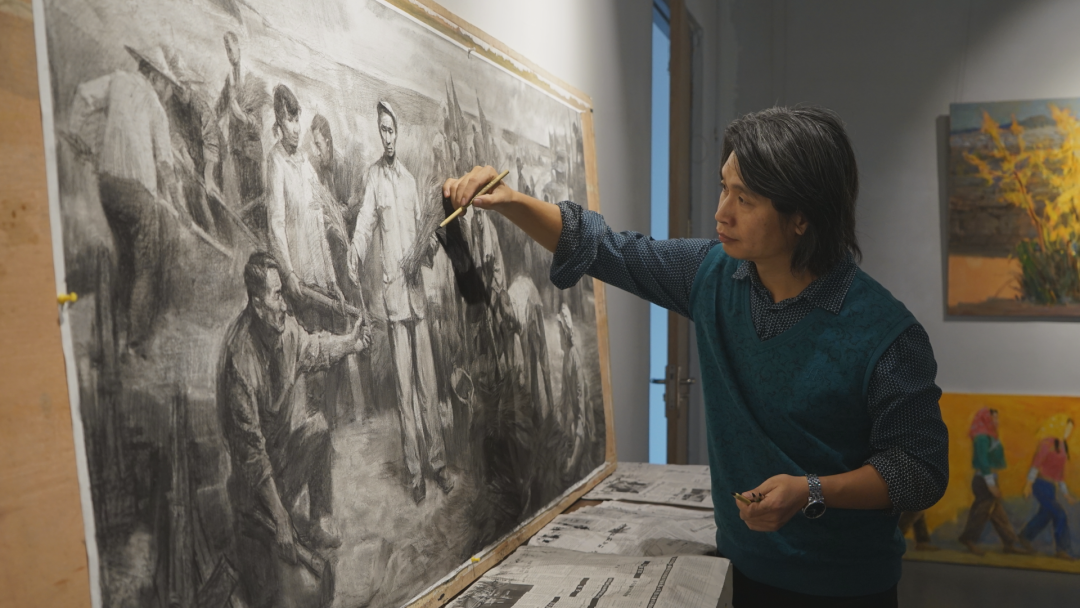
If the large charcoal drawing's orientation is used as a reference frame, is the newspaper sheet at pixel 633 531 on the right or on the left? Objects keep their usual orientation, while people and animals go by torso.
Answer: on its left

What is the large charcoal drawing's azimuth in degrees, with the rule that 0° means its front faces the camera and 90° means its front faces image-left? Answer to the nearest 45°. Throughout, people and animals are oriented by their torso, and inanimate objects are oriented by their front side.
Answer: approximately 315°

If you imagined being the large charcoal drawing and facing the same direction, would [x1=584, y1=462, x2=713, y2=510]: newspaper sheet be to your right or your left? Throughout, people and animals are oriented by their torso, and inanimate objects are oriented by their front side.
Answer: on your left

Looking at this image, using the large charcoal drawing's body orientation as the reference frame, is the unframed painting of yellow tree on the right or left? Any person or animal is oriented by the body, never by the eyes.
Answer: on its left
